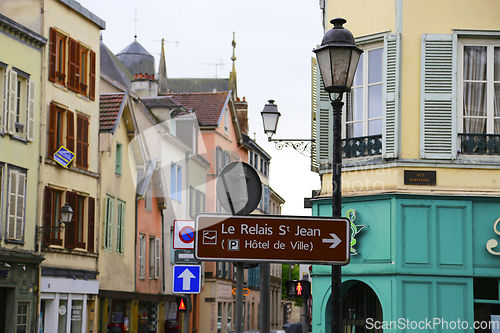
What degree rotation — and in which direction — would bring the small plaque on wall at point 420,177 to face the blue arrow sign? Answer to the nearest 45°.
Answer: approximately 90° to its right

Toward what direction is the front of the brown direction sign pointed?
toward the camera

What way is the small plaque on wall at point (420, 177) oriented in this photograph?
toward the camera

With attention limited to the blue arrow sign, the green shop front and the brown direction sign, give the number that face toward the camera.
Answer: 3

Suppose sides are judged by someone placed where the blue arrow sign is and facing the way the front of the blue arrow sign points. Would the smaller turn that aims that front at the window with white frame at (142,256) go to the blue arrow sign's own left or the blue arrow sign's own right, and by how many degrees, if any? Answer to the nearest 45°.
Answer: approximately 180°

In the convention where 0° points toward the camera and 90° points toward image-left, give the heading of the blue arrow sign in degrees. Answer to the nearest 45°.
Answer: approximately 0°

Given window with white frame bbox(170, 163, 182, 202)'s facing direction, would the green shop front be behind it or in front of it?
in front

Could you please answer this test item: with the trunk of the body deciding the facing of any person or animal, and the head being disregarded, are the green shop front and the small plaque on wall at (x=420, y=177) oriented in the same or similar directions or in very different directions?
same or similar directions

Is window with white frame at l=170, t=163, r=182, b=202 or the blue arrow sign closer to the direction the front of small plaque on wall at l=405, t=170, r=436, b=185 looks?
the blue arrow sign
